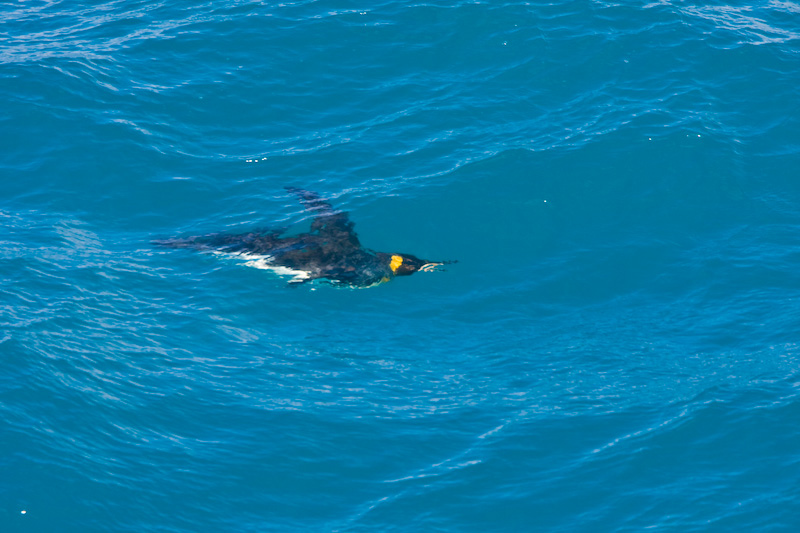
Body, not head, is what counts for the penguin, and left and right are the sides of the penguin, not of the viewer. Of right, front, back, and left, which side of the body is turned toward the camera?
right
